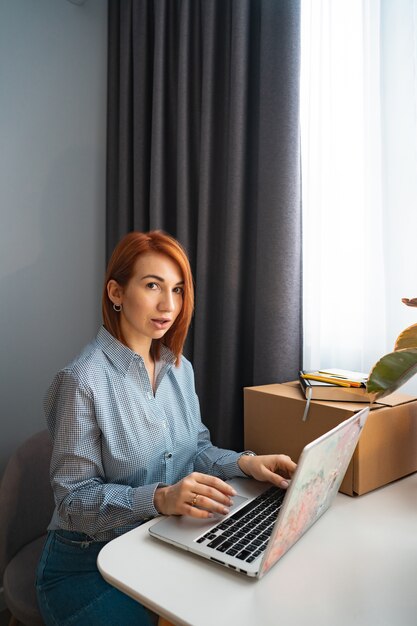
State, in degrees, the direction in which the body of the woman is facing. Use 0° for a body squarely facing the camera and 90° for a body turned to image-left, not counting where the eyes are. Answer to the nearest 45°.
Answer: approximately 315°

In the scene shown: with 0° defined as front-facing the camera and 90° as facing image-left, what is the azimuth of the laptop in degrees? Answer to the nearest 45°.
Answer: approximately 135°

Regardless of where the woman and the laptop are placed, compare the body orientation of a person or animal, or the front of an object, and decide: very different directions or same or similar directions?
very different directions
